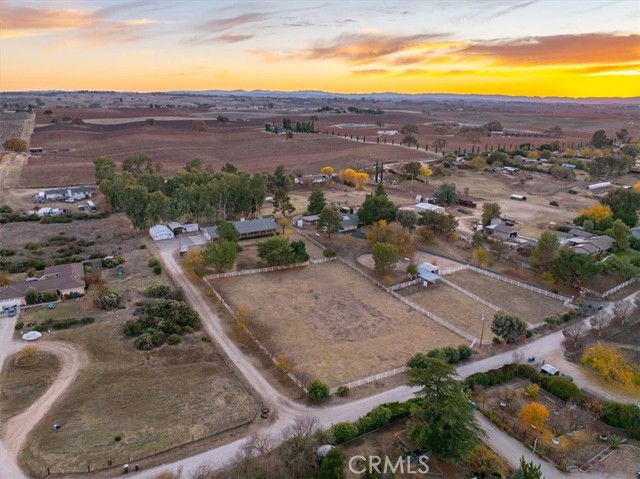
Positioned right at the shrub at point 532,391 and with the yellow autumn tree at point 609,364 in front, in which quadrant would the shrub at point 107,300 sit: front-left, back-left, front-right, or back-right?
back-left

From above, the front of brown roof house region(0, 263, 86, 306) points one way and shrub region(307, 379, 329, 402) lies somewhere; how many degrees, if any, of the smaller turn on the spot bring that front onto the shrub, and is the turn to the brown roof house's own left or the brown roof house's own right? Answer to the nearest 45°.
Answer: approximately 45° to the brown roof house's own left

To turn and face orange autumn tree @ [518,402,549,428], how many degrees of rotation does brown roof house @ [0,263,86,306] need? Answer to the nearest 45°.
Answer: approximately 45° to its left

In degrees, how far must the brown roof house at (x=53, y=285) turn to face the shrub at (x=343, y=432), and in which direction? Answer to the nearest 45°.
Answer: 0° — it already faces it

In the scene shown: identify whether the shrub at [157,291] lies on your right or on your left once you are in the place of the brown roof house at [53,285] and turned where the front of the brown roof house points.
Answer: on your left

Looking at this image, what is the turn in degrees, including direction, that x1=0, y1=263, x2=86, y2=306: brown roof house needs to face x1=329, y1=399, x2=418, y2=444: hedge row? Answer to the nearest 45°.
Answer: approximately 45° to its left

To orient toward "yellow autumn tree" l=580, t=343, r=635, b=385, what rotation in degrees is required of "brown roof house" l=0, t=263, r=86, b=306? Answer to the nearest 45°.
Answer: approximately 45° to its left

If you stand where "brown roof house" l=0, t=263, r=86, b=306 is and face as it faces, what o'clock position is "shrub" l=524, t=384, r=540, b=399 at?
The shrub is roughly at 11 o'clock from the brown roof house.

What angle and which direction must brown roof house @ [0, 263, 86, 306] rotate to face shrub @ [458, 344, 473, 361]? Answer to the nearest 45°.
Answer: approximately 45° to its left

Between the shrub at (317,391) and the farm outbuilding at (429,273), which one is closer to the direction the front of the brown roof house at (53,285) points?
the shrub

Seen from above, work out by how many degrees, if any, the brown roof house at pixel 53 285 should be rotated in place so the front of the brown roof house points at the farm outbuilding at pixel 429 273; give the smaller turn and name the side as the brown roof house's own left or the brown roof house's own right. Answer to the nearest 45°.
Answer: approximately 45° to the brown roof house's own left

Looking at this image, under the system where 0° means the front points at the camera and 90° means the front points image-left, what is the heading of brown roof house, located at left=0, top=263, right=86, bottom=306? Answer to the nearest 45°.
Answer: approximately 0°
